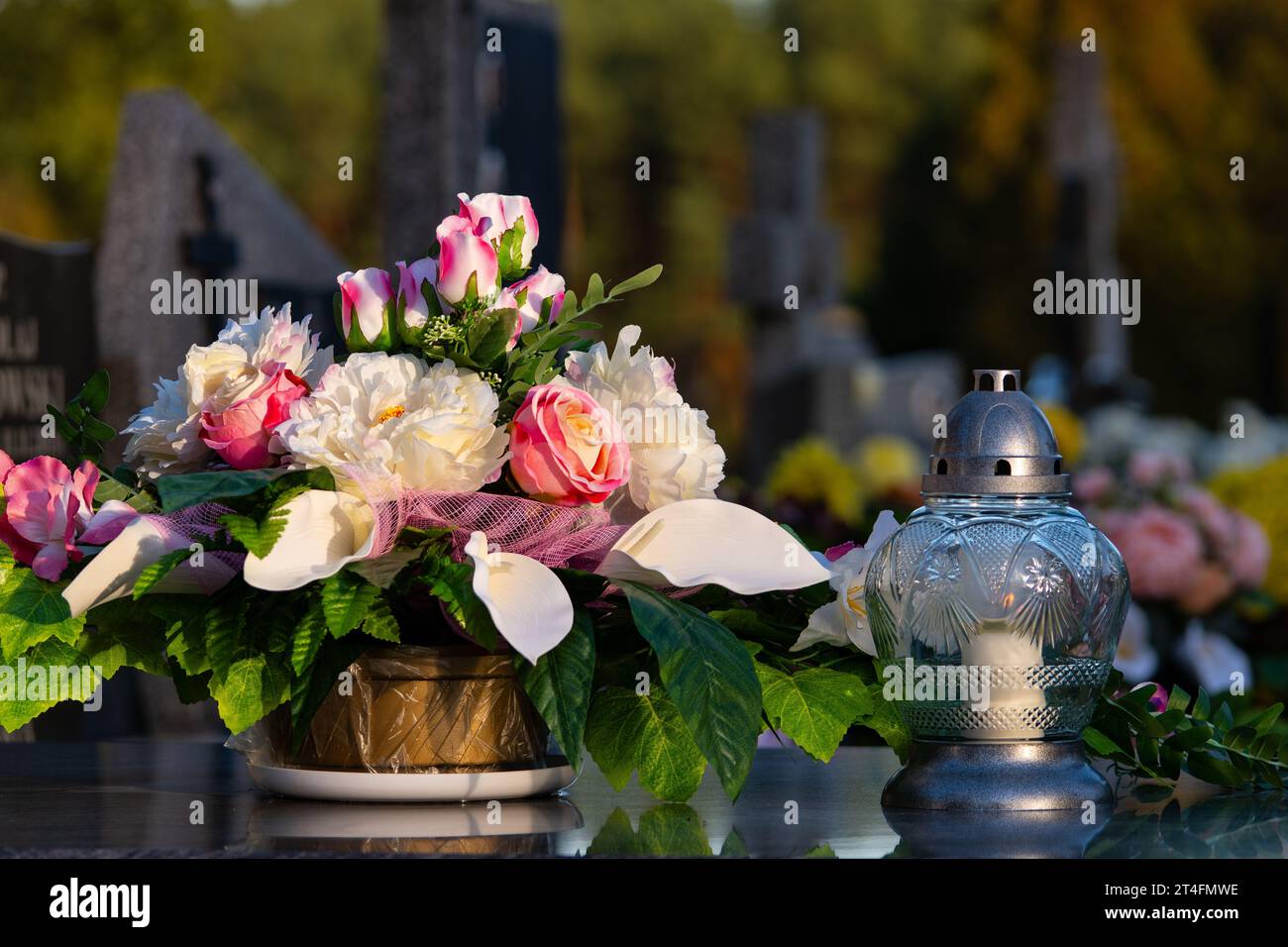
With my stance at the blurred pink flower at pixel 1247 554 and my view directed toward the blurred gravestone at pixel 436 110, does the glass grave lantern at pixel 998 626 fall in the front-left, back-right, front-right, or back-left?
back-left

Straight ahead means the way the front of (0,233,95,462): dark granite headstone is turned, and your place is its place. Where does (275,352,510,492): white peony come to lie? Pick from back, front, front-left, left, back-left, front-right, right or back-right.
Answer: front

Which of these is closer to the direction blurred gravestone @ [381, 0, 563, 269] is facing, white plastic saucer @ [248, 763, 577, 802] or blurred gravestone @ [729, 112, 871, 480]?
the white plastic saucer

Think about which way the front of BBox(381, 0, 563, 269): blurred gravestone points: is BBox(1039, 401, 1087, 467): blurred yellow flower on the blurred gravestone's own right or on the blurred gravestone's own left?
on the blurred gravestone's own left

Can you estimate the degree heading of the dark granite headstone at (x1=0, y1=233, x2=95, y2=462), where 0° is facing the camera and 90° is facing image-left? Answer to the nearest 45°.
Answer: approximately 0°

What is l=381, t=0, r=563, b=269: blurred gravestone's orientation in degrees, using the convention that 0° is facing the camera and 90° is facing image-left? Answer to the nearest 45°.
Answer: approximately 315°

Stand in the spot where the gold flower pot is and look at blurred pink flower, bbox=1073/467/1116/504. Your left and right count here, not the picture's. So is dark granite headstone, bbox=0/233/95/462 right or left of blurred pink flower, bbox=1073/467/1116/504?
left

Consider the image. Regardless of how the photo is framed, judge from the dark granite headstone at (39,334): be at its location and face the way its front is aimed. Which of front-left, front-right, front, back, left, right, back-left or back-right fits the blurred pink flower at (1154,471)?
left

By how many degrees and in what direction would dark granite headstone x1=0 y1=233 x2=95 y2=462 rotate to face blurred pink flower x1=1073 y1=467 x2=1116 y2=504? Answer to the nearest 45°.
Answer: approximately 90° to its left

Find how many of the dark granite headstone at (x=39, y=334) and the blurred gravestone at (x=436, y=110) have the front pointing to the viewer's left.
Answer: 0

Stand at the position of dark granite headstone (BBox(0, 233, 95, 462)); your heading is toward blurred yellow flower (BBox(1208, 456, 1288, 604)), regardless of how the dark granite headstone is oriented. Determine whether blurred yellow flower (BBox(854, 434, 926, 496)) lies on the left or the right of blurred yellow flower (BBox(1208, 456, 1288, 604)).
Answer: left

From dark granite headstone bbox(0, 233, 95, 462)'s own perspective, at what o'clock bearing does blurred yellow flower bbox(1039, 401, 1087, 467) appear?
The blurred yellow flower is roughly at 8 o'clock from the dark granite headstone.

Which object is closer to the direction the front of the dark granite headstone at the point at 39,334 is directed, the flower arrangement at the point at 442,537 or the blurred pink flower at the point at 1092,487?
the flower arrangement
